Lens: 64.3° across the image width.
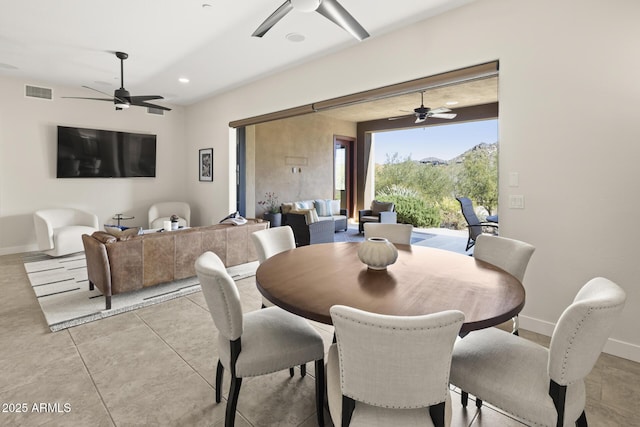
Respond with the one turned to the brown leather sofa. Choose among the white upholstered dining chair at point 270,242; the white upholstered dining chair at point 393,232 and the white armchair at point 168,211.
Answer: the white armchair

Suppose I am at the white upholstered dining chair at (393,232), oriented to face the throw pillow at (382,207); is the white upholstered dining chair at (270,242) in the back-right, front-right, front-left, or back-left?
back-left

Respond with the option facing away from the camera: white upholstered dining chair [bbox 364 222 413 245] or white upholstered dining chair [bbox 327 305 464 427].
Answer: white upholstered dining chair [bbox 327 305 464 427]

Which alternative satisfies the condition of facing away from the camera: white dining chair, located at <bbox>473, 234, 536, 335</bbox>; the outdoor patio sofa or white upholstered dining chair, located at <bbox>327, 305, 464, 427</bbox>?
the white upholstered dining chair

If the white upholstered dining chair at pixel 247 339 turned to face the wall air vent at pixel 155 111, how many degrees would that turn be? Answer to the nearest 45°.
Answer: approximately 45° to its left

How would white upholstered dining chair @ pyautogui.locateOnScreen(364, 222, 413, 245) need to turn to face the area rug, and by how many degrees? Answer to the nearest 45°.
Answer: approximately 90° to its right

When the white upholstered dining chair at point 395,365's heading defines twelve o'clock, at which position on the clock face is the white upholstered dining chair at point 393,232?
the white upholstered dining chair at point 393,232 is roughly at 12 o'clock from the white upholstered dining chair at point 395,365.

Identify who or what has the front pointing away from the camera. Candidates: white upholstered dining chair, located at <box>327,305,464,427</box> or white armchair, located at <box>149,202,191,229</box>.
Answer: the white upholstered dining chair

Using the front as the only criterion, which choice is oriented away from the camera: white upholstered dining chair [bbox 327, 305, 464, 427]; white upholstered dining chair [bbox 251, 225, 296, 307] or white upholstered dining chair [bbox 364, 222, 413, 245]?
white upholstered dining chair [bbox 327, 305, 464, 427]

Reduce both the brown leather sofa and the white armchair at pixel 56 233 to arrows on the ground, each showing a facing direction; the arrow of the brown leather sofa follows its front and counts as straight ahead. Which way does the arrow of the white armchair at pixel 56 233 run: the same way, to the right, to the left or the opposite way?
the opposite way

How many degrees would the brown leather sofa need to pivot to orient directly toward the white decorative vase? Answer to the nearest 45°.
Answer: approximately 180°

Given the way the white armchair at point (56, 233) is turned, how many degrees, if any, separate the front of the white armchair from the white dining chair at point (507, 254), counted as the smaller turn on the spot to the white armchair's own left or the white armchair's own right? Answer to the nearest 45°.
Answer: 0° — it already faces it
